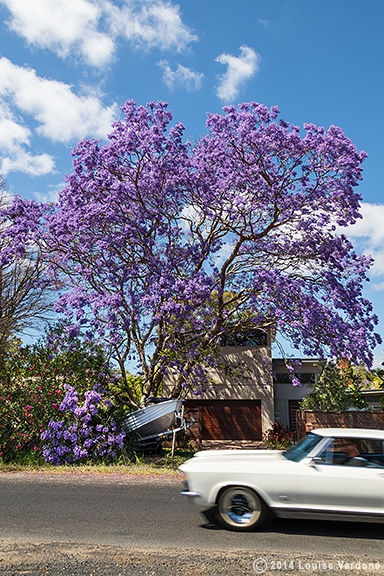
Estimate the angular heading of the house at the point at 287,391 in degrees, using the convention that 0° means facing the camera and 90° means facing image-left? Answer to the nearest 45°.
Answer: approximately 0°

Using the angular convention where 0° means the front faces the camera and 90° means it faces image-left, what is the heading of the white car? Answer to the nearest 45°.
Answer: approximately 90°

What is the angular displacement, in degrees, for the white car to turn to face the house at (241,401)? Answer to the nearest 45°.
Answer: approximately 90° to its right

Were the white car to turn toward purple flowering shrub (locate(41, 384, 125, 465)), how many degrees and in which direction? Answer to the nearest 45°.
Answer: approximately 45° to its right

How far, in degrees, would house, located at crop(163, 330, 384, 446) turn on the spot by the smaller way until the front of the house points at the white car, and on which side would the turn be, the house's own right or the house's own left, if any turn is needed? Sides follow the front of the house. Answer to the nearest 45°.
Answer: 0° — it already faces it

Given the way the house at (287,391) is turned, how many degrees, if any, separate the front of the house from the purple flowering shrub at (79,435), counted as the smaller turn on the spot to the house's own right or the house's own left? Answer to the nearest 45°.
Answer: approximately 45° to the house's own right

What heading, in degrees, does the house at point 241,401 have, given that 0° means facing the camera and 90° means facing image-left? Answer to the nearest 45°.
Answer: approximately 0°

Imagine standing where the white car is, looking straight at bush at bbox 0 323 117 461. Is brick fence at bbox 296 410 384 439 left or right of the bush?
right

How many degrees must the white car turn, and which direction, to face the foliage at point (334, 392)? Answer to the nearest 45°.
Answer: approximately 90° to its right

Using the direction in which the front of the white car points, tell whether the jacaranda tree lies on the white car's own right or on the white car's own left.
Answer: on the white car's own right

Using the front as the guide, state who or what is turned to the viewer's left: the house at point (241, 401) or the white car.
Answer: the white car
